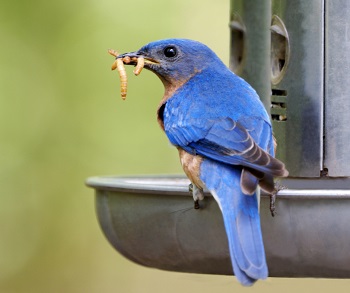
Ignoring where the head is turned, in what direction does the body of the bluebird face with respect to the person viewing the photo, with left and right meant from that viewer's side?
facing away from the viewer and to the left of the viewer
